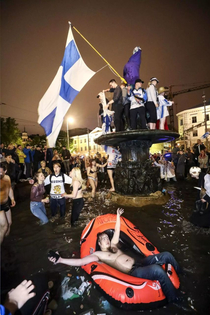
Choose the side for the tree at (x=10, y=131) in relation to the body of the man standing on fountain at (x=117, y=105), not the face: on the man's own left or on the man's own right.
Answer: on the man's own right

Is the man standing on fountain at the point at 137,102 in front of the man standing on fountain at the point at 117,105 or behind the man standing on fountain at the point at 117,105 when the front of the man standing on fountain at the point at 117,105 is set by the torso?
behind

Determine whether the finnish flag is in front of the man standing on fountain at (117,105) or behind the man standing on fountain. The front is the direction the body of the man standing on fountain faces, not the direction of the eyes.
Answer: in front

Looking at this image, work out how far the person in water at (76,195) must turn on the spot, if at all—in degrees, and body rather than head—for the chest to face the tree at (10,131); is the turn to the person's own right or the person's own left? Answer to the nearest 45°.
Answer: approximately 90° to the person's own right

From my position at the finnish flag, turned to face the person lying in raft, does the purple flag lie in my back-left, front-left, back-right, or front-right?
front-left

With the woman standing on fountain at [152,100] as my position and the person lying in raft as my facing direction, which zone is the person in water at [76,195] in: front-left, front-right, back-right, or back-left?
front-right
